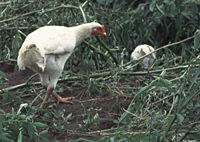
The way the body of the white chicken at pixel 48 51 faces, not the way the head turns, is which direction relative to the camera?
to the viewer's right

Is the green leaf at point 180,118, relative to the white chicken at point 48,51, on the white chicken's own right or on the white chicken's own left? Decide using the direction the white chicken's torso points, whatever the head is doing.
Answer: on the white chicken's own right
